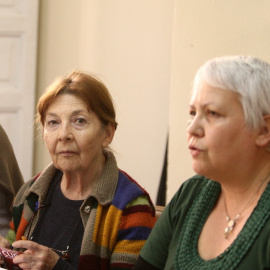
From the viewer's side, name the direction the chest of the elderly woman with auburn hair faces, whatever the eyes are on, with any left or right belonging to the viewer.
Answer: facing the viewer and to the left of the viewer

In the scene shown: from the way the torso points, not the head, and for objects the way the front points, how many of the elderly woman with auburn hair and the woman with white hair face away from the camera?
0

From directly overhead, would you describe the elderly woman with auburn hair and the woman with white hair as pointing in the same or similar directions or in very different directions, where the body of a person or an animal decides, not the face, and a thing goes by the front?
same or similar directions

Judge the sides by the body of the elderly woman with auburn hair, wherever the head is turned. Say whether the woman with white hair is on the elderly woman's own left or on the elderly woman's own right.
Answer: on the elderly woman's own left

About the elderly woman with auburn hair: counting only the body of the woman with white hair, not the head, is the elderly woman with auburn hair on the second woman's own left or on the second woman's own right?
on the second woman's own right
